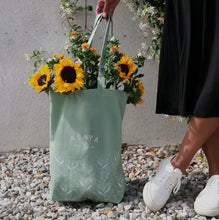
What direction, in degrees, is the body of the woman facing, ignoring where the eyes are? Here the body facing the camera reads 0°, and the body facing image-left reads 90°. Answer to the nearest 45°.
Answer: approximately 45°
